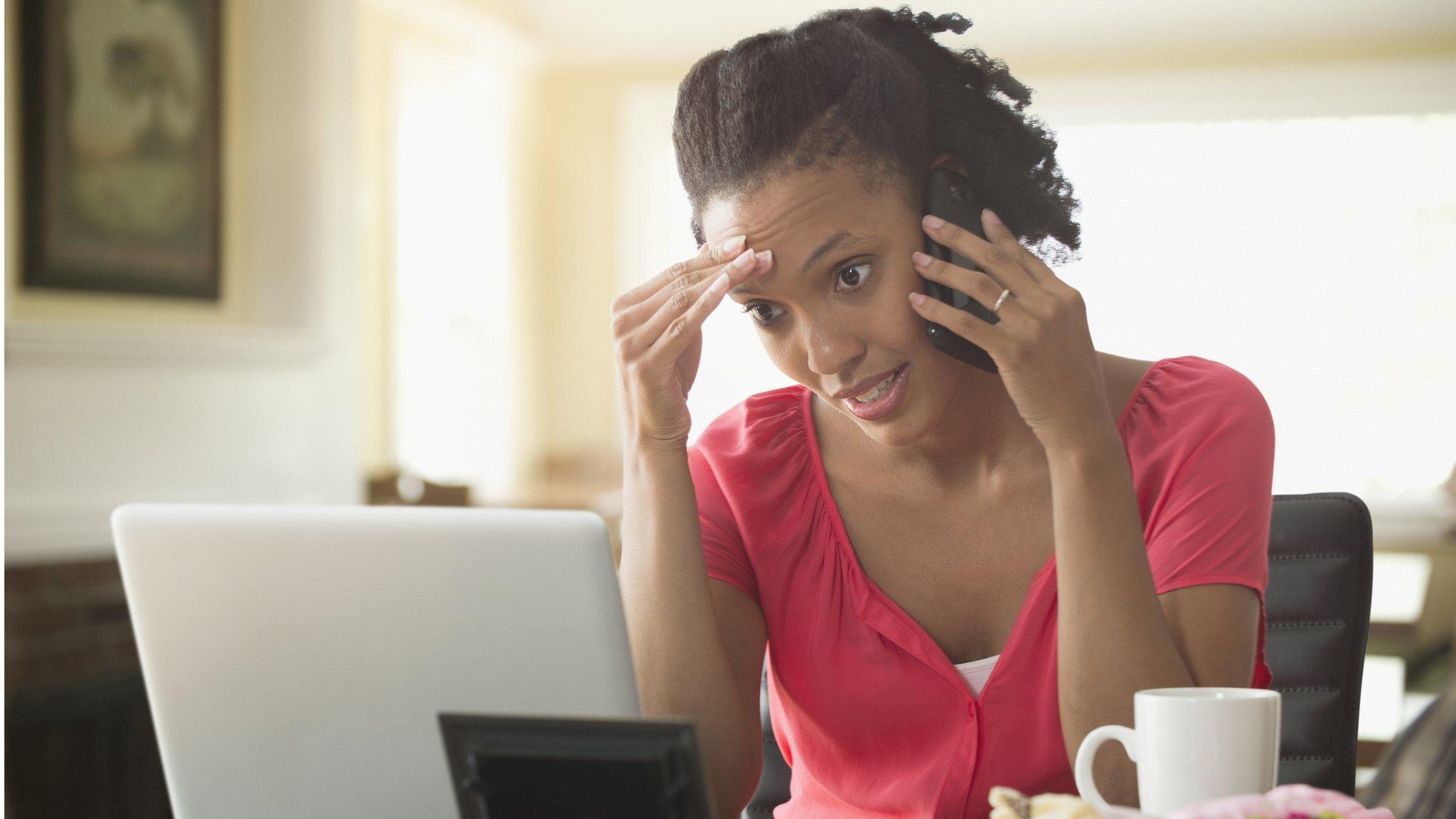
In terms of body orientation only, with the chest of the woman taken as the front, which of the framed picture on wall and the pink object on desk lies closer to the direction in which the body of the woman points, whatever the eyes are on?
the pink object on desk

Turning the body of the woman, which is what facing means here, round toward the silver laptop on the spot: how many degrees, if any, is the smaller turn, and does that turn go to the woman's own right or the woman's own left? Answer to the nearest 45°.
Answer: approximately 45° to the woman's own right

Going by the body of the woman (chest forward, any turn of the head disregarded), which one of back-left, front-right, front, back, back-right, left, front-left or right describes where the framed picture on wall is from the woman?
back-right

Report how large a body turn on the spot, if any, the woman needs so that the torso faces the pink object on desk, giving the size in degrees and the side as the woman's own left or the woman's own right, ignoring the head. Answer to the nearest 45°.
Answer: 0° — they already face it

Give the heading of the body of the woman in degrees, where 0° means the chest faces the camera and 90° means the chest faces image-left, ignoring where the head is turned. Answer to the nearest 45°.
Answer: approximately 0°
